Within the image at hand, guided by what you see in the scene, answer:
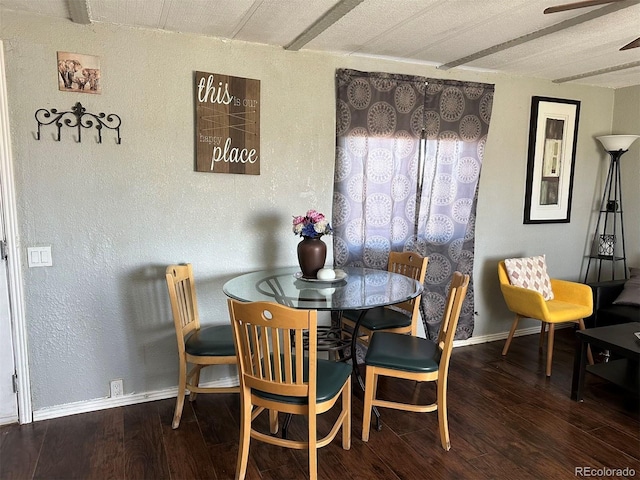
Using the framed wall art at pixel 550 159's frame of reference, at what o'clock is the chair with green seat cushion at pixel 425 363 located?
The chair with green seat cushion is roughly at 2 o'clock from the framed wall art.

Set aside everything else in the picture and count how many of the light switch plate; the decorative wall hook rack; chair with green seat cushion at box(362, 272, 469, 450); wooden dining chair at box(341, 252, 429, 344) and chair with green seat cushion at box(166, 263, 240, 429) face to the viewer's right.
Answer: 1

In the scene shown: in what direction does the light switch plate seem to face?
toward the camera

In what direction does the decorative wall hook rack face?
toward the camera

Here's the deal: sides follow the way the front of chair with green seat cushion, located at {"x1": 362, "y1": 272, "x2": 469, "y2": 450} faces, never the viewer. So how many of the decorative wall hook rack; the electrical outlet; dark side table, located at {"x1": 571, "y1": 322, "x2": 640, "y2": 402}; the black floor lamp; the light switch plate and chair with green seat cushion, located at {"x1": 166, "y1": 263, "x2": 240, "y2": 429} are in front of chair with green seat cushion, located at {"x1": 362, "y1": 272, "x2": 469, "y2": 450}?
4

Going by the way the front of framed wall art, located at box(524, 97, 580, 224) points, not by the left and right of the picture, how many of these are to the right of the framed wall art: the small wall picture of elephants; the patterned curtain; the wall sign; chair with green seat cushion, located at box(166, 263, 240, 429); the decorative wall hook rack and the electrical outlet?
6

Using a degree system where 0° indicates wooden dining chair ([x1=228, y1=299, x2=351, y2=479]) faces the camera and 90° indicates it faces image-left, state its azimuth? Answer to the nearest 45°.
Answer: approximately 225°

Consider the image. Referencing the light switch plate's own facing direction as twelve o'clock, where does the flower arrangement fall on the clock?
The flower arrangement is roughly at 10 o'clock from the light switch plate.

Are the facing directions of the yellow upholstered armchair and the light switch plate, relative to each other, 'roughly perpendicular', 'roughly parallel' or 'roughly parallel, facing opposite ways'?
roughly parallel

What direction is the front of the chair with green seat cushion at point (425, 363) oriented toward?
to the viewer's left

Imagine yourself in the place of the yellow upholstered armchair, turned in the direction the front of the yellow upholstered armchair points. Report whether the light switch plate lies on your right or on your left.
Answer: on your right

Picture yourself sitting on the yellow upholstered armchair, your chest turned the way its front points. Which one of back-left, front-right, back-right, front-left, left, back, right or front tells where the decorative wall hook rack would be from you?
right

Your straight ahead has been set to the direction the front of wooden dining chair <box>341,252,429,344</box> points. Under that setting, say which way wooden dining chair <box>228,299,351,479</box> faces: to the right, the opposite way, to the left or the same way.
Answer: the opposite way

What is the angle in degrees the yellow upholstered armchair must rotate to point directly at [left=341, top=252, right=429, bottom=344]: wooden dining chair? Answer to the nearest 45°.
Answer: approximately 90° to its right

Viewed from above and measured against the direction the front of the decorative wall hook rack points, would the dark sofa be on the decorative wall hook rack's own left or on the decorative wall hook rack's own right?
on the decorative wall hook rack's own left

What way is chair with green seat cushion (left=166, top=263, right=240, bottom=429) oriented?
to the viewer's right

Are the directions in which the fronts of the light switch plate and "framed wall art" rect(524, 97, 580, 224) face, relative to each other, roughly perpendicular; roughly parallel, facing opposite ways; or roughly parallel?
roughly parallel

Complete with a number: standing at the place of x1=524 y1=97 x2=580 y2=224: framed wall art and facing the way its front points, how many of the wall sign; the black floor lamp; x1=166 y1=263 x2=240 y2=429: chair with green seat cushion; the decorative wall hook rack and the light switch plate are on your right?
4
